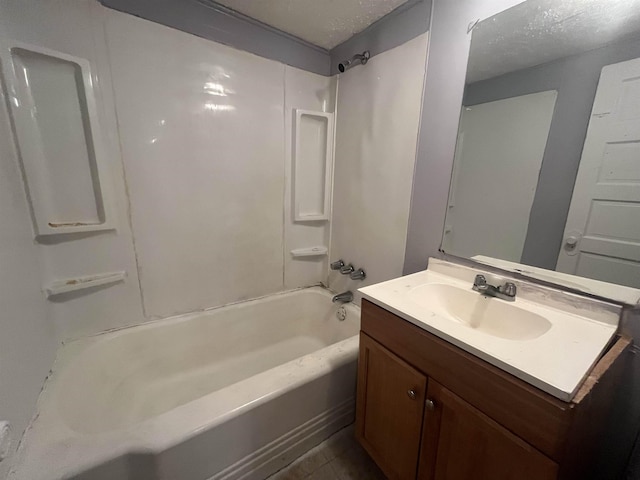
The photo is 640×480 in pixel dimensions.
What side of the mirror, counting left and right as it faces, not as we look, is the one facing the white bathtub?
front

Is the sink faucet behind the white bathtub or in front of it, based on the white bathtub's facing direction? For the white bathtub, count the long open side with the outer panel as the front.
in front

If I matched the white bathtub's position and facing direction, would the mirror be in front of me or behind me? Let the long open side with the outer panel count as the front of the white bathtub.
in front

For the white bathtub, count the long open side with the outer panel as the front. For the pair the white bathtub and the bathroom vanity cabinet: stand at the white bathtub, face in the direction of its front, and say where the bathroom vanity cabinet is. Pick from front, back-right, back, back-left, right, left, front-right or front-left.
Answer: front

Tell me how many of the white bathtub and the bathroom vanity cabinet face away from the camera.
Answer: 0

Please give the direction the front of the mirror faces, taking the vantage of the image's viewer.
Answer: facing the viewer and to the left of the viewer

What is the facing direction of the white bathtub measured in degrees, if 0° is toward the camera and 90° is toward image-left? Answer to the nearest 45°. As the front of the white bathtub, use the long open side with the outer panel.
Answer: approximately 315°

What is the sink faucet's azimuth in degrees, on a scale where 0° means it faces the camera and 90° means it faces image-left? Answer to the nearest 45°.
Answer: approximately 45°
